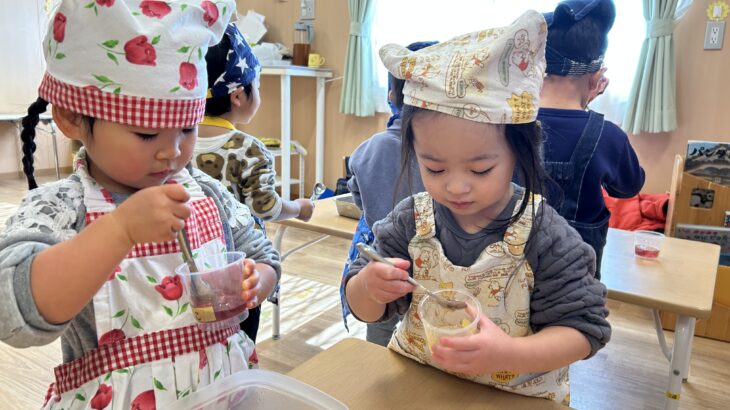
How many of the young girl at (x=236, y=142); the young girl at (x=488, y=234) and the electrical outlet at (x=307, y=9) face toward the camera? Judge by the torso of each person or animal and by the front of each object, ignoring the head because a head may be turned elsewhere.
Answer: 2

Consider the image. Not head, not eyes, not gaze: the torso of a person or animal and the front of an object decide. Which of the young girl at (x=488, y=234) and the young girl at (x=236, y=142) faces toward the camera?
the young girl at (x=488, y=234)

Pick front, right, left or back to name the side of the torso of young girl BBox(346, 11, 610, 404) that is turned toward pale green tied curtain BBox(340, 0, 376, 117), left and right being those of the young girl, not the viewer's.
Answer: back

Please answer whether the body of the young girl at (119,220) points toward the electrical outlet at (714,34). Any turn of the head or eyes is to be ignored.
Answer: no

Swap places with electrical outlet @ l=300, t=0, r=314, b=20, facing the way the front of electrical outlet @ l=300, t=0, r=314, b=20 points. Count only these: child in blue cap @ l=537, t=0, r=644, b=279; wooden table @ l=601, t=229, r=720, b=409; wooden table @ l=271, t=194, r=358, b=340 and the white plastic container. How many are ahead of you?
4

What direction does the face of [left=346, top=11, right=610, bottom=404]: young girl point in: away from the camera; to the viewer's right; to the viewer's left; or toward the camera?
toward the camera

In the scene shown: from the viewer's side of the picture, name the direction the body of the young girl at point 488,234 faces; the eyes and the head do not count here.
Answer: toward the camera

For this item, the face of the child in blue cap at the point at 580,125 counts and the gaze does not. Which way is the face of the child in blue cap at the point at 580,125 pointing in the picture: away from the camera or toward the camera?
away from the camera

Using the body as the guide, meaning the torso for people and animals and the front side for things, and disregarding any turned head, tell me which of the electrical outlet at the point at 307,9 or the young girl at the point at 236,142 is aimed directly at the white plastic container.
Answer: the electrical outlet

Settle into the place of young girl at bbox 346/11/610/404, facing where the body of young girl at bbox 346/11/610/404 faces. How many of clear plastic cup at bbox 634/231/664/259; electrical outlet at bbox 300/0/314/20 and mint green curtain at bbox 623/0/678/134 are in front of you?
0

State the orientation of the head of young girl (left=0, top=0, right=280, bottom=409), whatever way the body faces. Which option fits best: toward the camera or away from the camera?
toward the camera

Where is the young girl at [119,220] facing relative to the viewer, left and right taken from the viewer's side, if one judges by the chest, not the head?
facing the viewer and to the right of the viewer

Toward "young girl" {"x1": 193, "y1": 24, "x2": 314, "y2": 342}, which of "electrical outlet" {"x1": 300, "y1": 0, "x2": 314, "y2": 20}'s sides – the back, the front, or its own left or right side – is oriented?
front

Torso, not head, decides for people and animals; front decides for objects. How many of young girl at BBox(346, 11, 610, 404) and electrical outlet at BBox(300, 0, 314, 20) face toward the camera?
2

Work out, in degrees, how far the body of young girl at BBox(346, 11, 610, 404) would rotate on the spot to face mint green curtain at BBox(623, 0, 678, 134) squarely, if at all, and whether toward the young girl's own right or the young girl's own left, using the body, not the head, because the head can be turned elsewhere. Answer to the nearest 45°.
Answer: approximately 180°

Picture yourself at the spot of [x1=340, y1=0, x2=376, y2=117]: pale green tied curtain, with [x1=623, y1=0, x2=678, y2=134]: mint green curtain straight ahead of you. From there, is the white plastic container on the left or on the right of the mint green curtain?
right

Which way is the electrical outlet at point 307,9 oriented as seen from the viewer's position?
toward the camera
